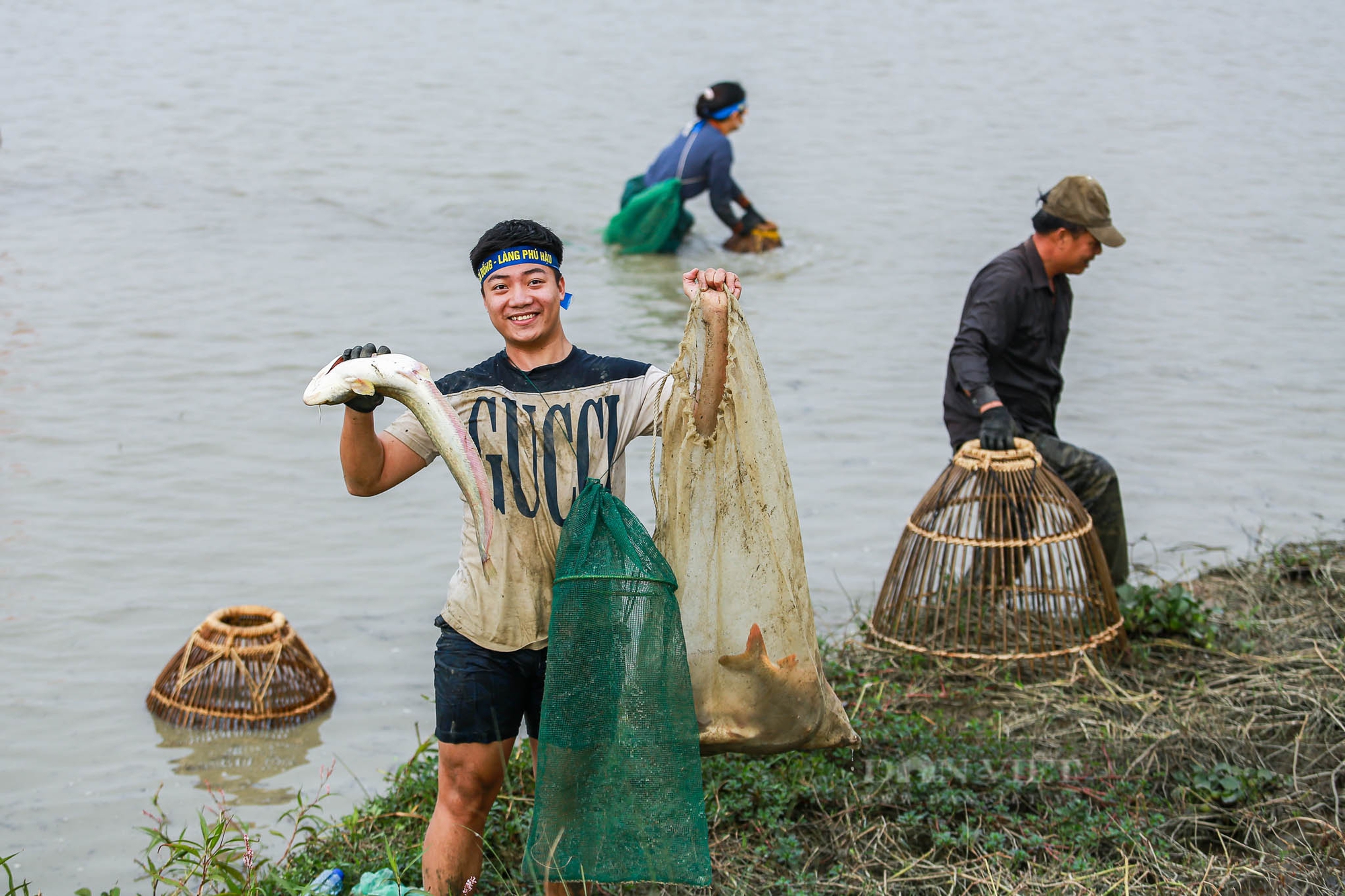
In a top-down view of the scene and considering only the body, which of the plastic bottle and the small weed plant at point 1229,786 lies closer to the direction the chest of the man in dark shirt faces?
the small weed plant

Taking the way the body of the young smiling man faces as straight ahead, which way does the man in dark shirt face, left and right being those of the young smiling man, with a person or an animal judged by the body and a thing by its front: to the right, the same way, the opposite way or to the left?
to the left

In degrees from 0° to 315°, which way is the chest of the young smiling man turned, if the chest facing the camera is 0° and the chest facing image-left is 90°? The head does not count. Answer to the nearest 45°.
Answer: approximately 0°

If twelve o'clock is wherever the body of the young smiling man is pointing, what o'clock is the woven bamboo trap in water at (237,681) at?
The woven bamboo trap in water is roughly at 5 o'clock from the young smiling man.

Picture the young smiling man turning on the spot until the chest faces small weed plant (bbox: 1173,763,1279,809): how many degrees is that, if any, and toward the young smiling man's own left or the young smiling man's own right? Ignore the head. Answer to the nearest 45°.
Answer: approximately 90° to the young smiling man's own left

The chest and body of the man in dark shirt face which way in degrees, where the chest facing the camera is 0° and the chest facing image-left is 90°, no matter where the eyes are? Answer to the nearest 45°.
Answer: approximately 270°

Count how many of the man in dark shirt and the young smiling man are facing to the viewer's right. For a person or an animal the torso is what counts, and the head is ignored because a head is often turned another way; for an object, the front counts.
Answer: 1

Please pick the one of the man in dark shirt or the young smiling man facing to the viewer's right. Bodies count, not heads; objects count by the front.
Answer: the man in dark shirt

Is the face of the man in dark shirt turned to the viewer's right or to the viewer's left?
to the viewer's right

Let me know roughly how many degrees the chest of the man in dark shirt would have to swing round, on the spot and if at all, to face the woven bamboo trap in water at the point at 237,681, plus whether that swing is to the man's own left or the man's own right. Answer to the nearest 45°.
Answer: approximately 135° to the man's own right

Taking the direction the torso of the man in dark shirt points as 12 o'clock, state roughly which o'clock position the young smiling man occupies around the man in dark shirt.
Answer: The young smiling man is roughly at 4 o'clock from the man in dark shirt.
